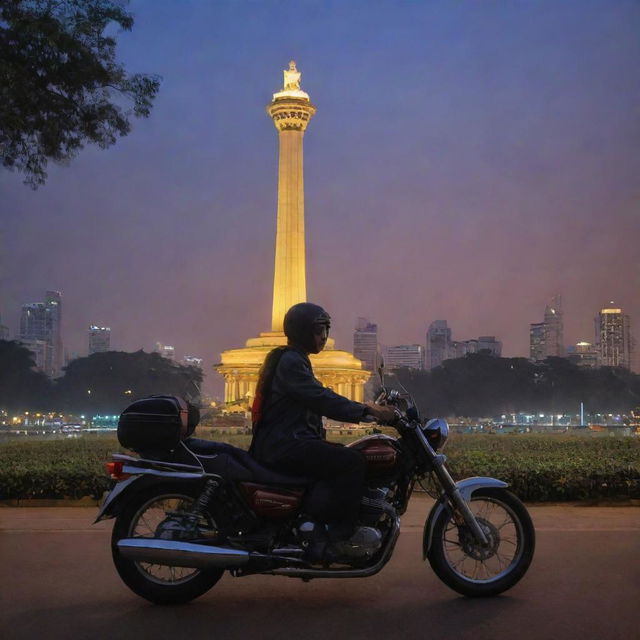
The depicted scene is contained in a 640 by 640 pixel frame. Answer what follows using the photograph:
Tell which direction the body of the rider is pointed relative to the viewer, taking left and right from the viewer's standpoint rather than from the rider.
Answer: facing to the right of the viewer

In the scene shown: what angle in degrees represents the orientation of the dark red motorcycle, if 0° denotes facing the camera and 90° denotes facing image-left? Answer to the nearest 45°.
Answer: approximately 270°
